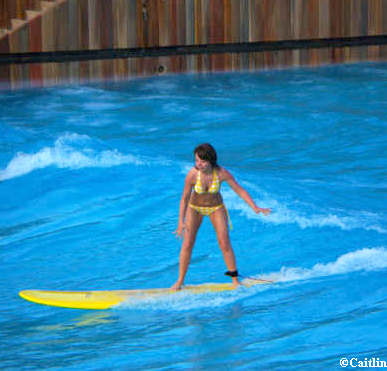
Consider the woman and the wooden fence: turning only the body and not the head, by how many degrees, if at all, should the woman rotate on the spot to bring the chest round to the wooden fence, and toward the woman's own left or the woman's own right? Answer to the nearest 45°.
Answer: approximately 180°

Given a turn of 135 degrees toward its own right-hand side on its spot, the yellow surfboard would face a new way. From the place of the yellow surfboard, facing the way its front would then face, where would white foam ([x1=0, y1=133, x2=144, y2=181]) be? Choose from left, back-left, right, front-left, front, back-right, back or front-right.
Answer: front-left

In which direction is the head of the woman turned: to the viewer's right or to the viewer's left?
to the viewer's left

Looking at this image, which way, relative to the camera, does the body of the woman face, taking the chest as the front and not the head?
toward the camera

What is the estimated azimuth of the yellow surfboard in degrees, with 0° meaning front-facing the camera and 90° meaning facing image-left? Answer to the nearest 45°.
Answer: approximately 90°

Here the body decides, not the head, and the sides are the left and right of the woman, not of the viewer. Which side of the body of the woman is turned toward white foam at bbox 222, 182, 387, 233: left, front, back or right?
back

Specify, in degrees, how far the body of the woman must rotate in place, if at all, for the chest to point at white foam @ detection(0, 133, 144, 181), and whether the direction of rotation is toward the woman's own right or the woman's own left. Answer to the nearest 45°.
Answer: approximately 180°

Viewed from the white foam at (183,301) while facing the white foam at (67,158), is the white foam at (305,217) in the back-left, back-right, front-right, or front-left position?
front-right

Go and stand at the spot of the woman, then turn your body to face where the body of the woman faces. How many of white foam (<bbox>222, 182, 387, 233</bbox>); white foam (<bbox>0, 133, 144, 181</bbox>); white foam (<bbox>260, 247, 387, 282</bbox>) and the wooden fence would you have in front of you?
0

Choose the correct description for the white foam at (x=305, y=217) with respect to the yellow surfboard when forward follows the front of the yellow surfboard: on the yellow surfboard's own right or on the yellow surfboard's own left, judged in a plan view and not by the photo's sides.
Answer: on the yellow surfboard's own right
